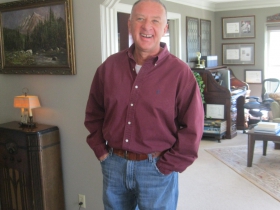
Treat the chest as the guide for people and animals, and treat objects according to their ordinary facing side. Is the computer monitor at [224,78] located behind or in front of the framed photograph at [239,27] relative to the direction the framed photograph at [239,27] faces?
in front

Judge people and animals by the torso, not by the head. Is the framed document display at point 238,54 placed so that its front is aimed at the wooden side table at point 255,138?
yes

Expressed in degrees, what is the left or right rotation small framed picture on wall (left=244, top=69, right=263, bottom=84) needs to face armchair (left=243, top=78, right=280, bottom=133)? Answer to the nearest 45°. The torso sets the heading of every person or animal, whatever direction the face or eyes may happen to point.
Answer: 0° — it already faces it

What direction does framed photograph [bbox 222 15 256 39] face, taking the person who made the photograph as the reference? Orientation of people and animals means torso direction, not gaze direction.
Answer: facing the viewer

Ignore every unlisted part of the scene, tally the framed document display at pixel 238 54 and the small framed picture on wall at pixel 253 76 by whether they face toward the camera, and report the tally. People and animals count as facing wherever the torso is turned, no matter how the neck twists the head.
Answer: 2

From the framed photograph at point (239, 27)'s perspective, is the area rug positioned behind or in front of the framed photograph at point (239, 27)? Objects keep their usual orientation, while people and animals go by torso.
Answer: in front

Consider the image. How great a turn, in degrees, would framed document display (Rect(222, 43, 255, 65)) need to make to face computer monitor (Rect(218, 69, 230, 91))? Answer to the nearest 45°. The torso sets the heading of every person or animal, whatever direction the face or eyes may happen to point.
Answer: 0° — it already faces it

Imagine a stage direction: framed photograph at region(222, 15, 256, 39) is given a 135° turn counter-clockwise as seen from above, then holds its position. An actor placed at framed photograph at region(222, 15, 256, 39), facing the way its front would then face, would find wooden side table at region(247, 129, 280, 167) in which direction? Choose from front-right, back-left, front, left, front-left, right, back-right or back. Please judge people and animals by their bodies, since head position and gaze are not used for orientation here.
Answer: back-right

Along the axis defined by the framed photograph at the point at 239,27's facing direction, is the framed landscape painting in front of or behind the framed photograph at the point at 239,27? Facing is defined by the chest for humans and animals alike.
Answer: in front
